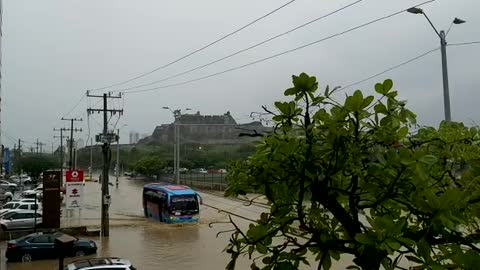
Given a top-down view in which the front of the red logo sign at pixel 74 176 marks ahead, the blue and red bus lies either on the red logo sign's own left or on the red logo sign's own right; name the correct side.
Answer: on the red logo sign's own left

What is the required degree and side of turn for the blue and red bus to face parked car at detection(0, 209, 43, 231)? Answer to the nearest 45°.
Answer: approximately 90° to its right

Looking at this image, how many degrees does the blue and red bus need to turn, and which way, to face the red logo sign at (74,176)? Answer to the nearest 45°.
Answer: approximately 90° to its right

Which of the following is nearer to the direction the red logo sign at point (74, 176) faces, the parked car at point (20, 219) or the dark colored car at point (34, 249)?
the dark colored car

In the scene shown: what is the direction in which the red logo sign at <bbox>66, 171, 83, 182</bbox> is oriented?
toward the camera

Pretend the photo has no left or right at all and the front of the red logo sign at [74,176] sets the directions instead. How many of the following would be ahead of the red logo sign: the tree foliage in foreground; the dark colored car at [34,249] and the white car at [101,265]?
3

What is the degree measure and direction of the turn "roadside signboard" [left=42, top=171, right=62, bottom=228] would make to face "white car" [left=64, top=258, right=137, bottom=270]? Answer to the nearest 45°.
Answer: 0° — it already faces it

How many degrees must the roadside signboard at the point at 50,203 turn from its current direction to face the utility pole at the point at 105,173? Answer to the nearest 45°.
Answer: approximately 90° to its left

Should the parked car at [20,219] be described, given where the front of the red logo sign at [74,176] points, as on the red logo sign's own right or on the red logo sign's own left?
on the red logo sign's own right

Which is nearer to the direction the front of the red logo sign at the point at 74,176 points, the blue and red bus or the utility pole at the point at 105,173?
the utility pole

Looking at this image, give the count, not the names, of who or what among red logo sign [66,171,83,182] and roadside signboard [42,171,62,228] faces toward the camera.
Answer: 2

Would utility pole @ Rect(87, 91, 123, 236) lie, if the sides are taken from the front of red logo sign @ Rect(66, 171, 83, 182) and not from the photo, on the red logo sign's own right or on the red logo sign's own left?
on the red logo sign's own left

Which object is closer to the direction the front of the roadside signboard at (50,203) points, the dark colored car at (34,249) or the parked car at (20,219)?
the dark colored car

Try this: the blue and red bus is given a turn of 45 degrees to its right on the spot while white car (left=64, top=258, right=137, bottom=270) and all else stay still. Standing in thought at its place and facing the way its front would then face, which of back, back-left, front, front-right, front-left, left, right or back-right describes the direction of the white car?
front

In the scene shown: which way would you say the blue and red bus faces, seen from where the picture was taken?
facing the viewer and to the right of the viewer

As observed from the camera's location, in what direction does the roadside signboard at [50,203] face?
facing the viewer

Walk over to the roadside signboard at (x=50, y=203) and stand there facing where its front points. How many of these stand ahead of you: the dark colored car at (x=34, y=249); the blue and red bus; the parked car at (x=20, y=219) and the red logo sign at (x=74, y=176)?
1
